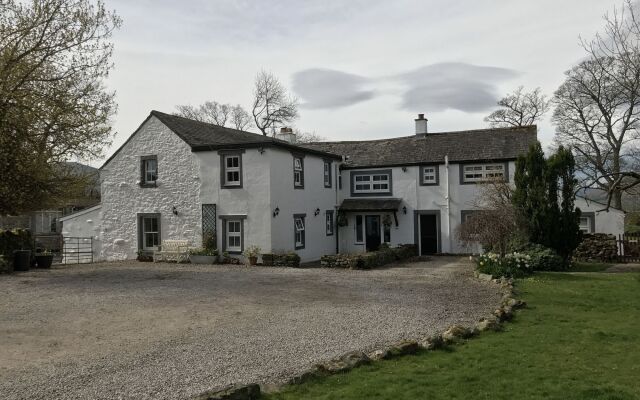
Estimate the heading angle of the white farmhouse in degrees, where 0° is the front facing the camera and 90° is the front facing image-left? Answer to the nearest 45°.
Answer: approximately 0°

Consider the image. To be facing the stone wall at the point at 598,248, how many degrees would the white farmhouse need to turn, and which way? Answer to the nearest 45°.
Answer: approximately 90° to its left

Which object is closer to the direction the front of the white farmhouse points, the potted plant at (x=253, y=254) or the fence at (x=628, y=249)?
the potted plant

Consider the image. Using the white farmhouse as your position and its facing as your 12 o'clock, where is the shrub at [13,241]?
The shrub is roughly at 2 o'clock from the white farmhouse.

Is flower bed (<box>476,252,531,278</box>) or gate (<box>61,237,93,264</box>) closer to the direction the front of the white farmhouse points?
the flower bed

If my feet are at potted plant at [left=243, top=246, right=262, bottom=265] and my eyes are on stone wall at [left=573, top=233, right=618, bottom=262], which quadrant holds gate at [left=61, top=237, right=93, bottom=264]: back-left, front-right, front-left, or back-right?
back-left

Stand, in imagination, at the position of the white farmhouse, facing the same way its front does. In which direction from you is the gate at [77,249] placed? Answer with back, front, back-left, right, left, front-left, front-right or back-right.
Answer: right

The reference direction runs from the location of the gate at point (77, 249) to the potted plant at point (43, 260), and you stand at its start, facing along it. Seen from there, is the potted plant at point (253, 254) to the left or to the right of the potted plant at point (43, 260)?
left

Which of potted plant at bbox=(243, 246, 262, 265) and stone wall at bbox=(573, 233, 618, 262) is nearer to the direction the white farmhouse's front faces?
the potted plant

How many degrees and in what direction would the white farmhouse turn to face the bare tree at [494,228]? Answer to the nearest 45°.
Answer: approximately 45° to its left

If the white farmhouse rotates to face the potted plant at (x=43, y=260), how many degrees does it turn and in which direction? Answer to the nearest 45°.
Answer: approximately 45° to its right
